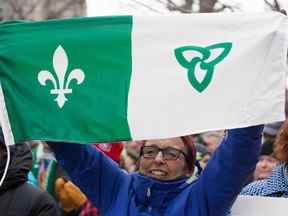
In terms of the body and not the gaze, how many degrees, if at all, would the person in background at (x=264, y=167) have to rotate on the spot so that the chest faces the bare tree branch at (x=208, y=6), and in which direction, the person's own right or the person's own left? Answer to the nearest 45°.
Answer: approximately 180°

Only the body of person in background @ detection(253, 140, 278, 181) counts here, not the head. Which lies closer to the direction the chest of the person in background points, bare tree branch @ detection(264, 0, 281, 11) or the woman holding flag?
the woman holding flag

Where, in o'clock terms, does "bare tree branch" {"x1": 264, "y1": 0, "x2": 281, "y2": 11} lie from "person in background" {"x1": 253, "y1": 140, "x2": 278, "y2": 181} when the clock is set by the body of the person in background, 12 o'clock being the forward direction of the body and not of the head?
The bare tree branch is roughly at 6 o'clock from the person in background.

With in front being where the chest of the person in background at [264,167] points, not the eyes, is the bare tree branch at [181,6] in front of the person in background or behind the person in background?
behind

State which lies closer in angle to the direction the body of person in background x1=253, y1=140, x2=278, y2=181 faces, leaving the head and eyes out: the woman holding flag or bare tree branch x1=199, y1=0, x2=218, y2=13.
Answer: the woman holding flag

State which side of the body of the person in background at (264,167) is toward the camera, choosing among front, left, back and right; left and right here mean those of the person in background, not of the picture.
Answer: front

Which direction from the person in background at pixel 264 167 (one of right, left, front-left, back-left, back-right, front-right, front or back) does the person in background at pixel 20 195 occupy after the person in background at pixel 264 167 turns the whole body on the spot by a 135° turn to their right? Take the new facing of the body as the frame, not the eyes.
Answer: left

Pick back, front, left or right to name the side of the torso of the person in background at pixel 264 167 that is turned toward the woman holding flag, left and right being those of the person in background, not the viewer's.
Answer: front

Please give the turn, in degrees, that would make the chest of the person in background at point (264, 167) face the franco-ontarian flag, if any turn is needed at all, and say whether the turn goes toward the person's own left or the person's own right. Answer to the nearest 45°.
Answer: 0° — they already face it
